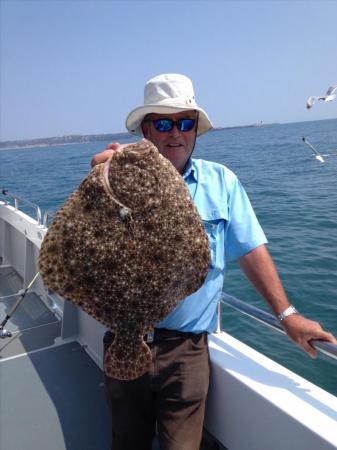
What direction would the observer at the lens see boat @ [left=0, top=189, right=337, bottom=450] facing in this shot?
facing away from the viewer and to the left of the viewer

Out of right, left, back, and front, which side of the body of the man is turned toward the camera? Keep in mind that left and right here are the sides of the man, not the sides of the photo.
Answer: front
